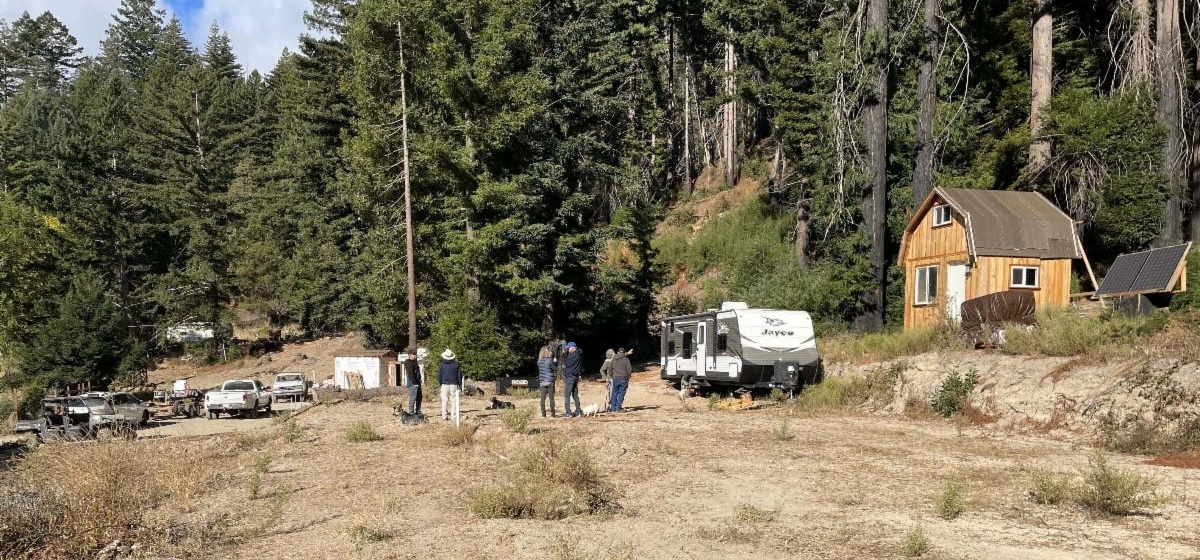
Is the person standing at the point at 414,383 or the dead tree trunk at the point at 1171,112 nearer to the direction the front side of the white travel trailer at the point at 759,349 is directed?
the dead tree trunk

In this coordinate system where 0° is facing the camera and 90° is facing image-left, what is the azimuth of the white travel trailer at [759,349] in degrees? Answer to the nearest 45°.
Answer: approximately 315°

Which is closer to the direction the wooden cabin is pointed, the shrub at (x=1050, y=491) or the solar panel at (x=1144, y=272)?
the shrub

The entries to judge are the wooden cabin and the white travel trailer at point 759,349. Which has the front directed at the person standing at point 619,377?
the wooden cabin

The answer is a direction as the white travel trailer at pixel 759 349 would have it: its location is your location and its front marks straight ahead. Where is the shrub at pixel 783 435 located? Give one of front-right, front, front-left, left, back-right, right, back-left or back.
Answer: front-right

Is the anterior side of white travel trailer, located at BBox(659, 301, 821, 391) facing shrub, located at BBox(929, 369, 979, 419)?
yes

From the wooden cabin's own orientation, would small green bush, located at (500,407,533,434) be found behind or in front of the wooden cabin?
in front

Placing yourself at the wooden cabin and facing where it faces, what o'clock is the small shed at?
The small shed is roughly at 2 o'clock from the wooden cabin.

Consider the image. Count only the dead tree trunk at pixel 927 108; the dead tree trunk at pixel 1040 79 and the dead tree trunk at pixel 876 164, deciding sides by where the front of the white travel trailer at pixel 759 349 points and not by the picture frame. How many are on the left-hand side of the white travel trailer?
3

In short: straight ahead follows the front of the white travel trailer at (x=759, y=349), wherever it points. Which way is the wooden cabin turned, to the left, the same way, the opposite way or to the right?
to the right

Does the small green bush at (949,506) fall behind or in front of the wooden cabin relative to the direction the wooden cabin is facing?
in front

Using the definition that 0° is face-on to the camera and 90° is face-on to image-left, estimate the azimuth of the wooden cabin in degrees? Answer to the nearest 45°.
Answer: approximately 45°

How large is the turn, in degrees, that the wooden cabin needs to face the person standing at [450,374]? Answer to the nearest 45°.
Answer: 0° — it already faces them

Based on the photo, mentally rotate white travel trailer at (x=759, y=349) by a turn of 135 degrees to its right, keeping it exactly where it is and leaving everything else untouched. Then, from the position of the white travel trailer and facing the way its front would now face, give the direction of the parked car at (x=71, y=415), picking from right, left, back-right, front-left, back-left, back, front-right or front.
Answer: front

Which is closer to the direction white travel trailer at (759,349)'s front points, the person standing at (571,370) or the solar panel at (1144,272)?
the solar panel
